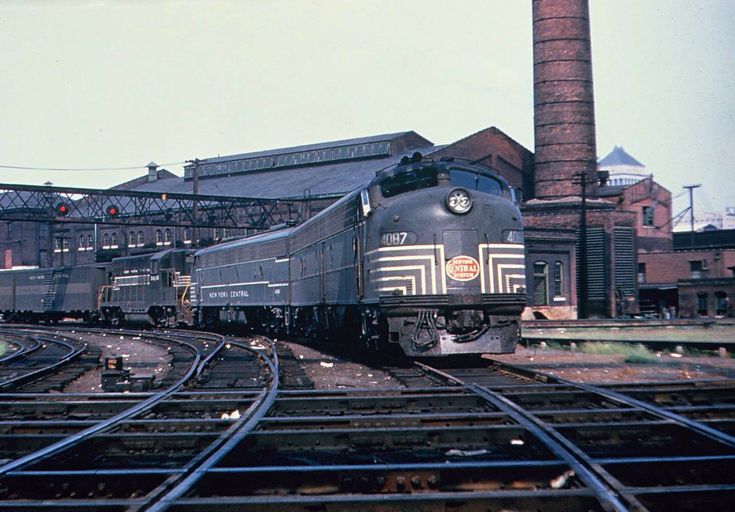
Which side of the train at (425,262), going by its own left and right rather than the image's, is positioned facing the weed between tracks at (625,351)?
left

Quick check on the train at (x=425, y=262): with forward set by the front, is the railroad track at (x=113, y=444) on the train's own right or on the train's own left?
on the train's own right

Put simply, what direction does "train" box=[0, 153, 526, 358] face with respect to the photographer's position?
facing the viewer and to the right of the viewer

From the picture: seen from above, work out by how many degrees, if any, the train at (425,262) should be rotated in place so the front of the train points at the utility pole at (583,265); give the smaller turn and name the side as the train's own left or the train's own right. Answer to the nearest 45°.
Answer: approximately 90° to the train's own left

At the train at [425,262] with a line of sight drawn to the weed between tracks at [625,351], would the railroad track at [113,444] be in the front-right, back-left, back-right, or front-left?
back-right

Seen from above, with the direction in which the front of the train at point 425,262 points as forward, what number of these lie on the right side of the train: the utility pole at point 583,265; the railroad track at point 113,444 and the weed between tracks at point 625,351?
1
